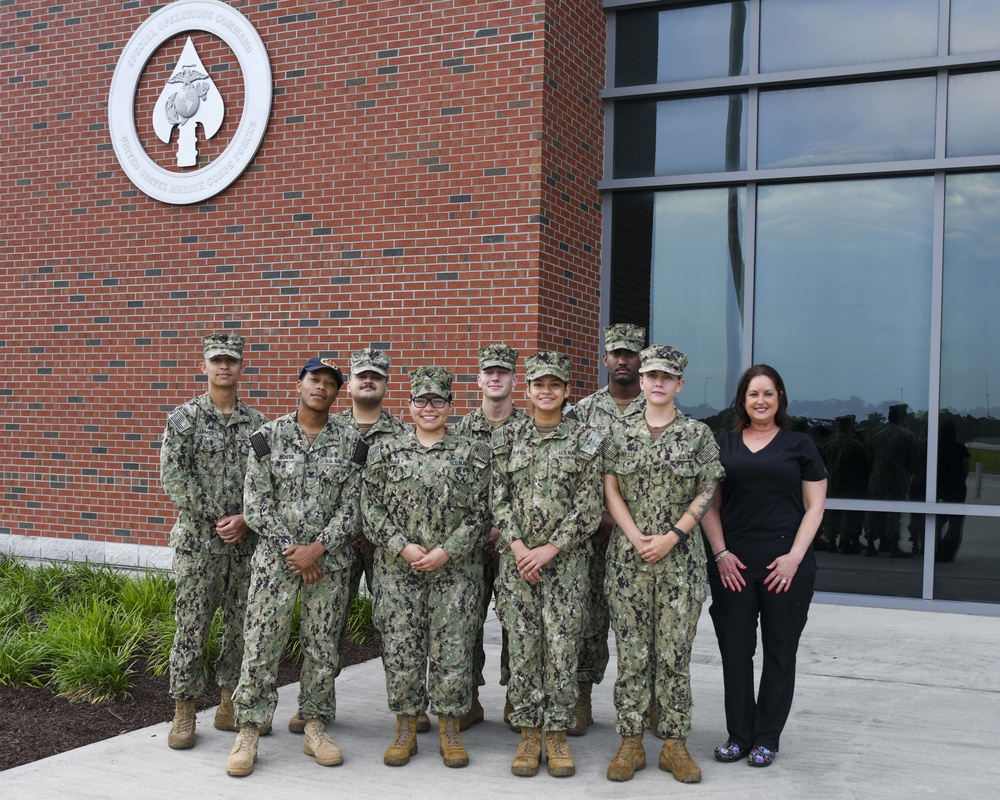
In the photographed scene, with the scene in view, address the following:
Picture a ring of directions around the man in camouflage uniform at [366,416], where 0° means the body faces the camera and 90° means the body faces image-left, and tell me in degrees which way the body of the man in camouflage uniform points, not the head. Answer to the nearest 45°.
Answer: approximately 0°

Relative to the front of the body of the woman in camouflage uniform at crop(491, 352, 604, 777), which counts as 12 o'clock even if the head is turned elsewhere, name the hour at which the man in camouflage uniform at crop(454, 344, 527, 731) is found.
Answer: The man in camouflage uniform is roughly at 5 o'clock from the woman in camouflage uniform.

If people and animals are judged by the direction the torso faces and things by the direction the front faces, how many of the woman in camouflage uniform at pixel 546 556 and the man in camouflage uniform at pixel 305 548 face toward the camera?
2

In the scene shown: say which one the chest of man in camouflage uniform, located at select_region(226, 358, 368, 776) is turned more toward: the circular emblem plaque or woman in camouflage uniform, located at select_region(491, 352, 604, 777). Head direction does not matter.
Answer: the woman in camouflage uniform

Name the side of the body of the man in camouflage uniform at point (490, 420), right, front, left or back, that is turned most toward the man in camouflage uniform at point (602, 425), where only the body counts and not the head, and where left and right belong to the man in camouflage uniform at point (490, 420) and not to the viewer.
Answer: left

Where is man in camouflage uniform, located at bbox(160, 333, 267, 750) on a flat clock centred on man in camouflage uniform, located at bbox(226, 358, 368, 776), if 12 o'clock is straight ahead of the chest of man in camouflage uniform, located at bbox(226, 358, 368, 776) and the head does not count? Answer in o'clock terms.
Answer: man in camouflage uniform, located at bbox(160, 333, 267, 750) is roughly at 4 o'clock from man in camouflage uniform, located at bbox(226, 358, 368, 776).

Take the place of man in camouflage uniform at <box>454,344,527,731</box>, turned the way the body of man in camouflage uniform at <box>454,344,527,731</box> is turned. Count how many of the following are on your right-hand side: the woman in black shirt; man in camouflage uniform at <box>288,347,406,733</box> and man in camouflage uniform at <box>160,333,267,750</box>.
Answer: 2

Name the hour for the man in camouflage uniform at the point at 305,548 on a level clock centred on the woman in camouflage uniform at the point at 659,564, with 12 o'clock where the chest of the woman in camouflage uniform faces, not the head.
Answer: The man in camouflage uniform is roughly at 3 o'clock from the woman in camouflage uniform.

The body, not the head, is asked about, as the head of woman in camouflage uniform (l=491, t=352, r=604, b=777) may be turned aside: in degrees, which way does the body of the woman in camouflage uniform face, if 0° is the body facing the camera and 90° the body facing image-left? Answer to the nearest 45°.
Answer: approximately 0°
